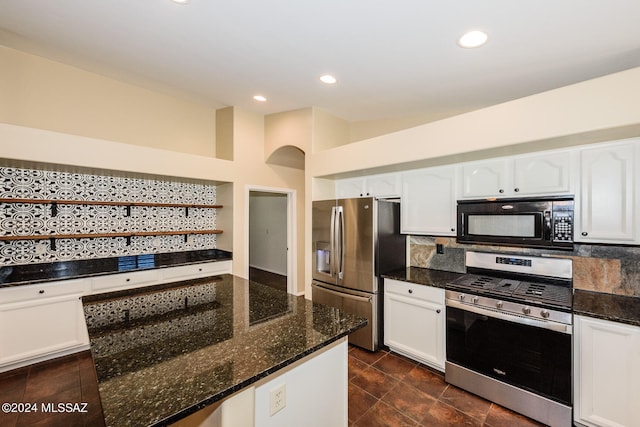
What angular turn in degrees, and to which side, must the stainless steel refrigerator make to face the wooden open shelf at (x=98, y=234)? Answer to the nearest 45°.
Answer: approximately 45° to its right

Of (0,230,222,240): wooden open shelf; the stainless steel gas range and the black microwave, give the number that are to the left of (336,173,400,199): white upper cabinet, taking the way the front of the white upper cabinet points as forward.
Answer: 2

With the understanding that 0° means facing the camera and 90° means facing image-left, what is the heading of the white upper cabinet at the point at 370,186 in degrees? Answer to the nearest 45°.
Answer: approximately 45°

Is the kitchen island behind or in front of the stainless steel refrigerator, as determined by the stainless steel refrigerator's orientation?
in front

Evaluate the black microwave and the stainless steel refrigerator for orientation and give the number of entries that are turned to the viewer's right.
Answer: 0

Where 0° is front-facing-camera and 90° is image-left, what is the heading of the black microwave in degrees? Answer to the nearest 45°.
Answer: approximately 0°

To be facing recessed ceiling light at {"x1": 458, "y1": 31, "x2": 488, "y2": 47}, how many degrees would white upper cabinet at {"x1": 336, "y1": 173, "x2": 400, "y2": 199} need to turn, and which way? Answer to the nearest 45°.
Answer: approximately 90° to its left
